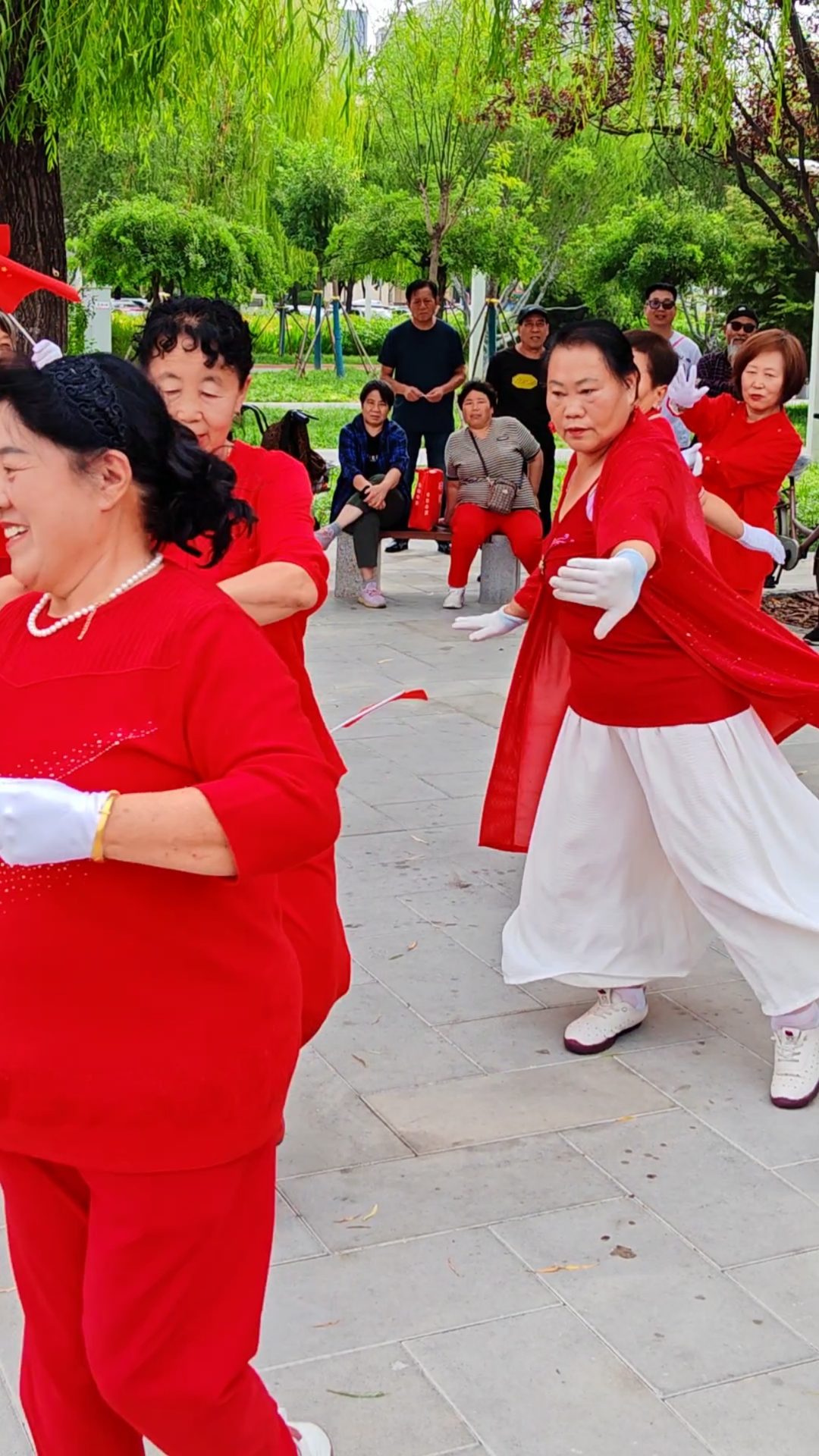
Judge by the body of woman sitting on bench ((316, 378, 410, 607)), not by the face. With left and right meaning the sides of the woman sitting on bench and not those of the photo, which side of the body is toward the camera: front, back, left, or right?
front

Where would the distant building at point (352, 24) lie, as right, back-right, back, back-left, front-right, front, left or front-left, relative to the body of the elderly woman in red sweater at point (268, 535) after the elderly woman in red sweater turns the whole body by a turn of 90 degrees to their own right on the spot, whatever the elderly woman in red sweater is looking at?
front-right

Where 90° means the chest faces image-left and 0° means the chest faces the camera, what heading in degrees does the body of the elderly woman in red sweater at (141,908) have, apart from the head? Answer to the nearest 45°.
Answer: approximately 45°

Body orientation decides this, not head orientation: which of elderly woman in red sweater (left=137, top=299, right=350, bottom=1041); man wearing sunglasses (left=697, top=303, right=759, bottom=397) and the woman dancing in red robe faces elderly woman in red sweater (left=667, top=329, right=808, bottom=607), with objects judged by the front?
the man wearing sunglasses

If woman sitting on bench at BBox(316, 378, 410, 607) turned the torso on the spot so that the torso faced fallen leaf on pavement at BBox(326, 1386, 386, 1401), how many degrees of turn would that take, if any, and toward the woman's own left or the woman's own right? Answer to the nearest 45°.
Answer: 0° — they already face it

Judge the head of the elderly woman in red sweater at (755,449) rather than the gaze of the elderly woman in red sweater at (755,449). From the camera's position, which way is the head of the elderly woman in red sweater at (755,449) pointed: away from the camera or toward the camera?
toward the camera

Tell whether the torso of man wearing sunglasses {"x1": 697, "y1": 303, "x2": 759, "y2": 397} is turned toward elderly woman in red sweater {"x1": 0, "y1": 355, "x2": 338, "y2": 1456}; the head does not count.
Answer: yes

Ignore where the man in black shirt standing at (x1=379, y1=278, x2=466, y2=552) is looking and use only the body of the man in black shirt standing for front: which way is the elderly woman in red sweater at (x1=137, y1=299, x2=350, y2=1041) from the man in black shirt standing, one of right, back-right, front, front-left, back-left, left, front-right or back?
front

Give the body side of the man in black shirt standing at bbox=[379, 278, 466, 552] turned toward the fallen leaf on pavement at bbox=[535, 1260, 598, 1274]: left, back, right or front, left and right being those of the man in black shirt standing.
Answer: front

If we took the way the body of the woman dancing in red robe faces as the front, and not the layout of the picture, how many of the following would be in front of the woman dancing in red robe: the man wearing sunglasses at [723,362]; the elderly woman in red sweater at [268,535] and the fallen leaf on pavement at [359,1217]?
2

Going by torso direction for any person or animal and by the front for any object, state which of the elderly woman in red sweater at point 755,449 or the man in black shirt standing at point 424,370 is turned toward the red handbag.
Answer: the man in black shirt standing

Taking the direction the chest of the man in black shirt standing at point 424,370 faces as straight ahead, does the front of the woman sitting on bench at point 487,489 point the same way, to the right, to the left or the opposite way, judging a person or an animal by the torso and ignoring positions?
the same way

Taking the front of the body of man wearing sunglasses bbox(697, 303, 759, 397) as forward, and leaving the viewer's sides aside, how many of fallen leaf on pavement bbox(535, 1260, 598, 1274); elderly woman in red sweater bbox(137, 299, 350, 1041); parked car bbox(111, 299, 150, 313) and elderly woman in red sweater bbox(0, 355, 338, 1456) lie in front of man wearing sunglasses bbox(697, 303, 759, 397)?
3

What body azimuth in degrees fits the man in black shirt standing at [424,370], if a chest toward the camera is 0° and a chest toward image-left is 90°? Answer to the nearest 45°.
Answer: approximately 0°
